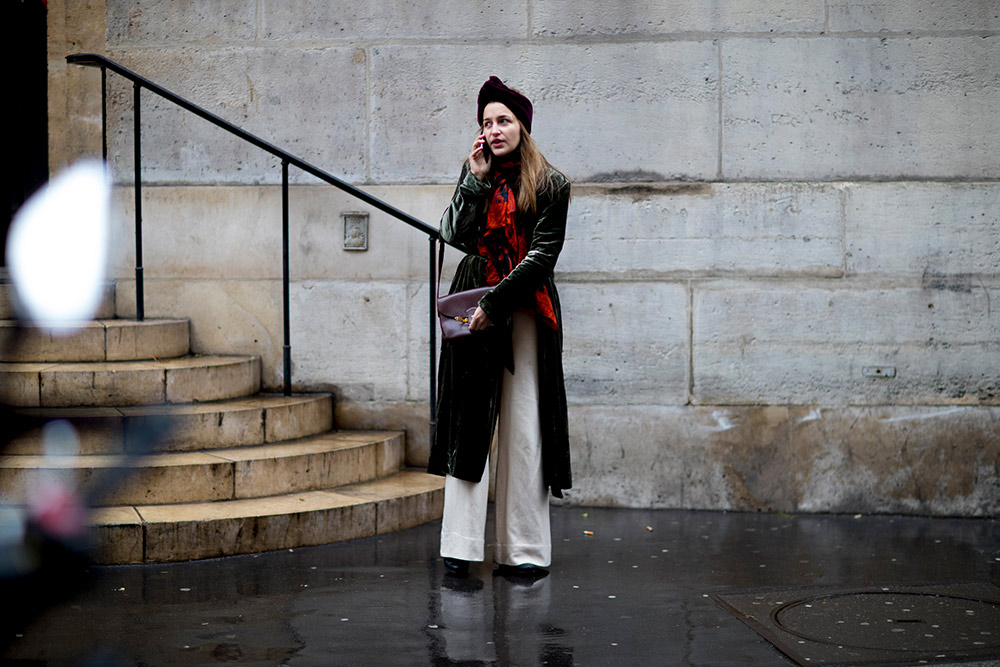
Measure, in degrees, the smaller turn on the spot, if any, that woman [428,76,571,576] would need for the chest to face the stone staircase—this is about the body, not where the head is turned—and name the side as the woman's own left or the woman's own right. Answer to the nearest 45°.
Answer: approximately 135° to the woman's own right

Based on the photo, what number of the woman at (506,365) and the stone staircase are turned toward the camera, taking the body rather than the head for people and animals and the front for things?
2

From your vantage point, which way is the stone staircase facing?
toward the camera

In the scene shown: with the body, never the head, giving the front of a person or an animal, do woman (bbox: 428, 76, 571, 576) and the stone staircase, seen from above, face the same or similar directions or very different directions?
same or similar directions

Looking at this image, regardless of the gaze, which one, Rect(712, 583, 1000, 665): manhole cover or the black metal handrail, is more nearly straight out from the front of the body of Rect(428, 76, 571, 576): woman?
the manhole cover

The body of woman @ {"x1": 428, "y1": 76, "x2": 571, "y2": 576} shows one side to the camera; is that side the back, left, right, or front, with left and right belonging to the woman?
front

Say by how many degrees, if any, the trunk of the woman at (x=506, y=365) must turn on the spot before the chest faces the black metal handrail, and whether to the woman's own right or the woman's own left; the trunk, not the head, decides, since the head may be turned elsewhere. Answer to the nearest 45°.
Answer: approximately 135° to the woman's own right

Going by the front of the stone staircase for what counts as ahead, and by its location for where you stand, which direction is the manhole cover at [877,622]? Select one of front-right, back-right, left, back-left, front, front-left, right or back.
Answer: front-left

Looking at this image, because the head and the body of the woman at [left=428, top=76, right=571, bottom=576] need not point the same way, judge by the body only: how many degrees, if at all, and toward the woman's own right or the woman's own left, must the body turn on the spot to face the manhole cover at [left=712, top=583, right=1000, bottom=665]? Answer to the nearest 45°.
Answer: approximately 45° to the woman's own left
